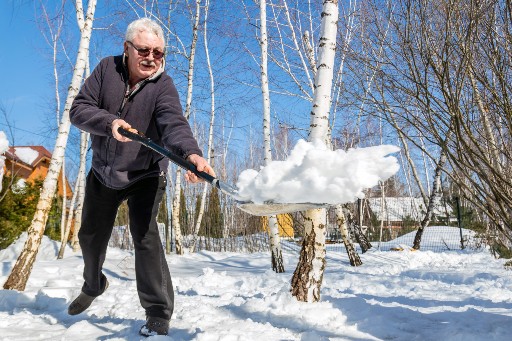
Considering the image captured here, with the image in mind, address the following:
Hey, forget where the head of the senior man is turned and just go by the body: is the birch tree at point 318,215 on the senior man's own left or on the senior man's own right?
on the senior man's own left

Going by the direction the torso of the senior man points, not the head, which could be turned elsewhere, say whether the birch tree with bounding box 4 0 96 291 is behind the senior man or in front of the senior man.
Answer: behind

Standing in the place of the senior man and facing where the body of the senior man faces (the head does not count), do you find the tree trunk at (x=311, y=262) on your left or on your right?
on your left

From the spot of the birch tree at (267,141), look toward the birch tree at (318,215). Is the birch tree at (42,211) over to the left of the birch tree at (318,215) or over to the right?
right

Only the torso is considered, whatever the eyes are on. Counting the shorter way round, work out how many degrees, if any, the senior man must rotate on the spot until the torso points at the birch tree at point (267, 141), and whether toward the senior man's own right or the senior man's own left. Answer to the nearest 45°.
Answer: approximately 90° to the senior man's own left

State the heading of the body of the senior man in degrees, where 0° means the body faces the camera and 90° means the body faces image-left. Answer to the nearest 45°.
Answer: approximately 315°

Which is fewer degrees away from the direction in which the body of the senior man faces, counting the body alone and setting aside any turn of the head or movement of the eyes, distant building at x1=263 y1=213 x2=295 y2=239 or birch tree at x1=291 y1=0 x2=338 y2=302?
the birch tree

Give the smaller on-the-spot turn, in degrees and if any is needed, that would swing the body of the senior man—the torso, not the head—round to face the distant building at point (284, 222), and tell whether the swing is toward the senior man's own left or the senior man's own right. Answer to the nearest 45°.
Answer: approximately 135° to the senior man's own left
